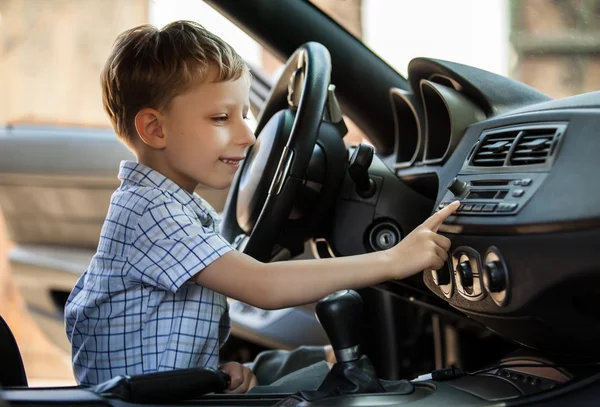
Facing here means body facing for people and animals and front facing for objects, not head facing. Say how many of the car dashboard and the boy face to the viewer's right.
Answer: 1

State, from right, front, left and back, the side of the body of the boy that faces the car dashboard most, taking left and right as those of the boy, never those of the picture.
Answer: front

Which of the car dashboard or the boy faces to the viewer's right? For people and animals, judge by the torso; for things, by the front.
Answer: the boy

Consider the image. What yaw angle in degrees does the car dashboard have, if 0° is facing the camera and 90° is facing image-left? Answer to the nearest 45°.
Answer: approximately 45°

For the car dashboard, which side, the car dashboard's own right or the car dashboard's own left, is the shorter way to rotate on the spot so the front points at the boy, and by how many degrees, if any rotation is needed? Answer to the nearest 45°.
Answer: approximately 45° to the car dashboard's own right

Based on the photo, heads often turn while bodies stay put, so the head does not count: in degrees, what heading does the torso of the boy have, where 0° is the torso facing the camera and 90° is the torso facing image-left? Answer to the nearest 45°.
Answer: approximately 270°

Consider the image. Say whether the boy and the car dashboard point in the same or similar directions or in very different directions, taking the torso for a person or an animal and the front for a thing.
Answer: very different directions
